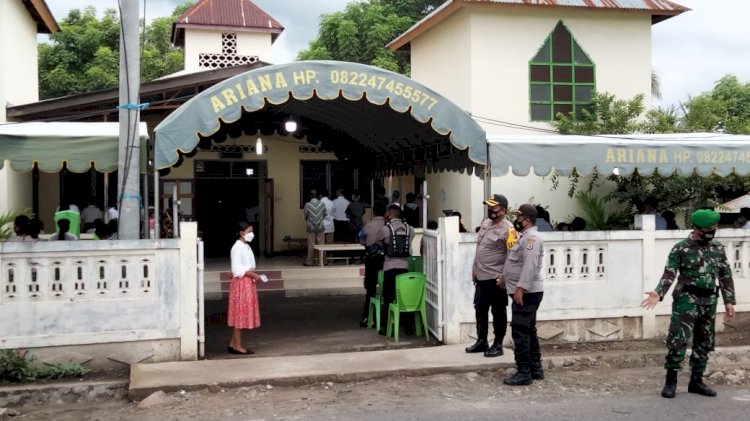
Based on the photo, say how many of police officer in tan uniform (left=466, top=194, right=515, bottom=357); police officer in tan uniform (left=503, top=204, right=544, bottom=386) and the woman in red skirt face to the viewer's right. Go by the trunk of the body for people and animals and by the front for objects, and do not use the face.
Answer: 1

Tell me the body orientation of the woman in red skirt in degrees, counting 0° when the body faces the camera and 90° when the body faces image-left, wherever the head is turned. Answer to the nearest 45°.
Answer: approximately 270°

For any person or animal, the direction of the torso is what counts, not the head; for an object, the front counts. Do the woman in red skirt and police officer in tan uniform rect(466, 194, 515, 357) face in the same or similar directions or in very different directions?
very different directions

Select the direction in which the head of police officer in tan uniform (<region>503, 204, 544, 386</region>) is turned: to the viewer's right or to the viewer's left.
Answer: to the viewer's left

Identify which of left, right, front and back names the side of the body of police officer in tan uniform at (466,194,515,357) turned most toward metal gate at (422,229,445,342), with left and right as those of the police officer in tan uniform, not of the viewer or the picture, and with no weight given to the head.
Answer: right

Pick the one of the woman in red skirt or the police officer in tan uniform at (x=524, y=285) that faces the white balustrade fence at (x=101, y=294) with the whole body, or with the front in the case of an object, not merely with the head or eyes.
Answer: the police officer in tan uniform

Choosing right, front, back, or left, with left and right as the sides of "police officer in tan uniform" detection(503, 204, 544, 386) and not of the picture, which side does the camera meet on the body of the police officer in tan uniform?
left

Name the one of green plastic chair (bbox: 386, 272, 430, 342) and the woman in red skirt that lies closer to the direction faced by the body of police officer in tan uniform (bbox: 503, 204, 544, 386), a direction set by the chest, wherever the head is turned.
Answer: the woman in red skirt

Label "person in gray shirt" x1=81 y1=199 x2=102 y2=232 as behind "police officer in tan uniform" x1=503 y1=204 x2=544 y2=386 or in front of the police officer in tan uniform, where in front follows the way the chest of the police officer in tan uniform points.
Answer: in front

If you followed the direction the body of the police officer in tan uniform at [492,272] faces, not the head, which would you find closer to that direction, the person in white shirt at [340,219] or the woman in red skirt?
the woman in red skirt

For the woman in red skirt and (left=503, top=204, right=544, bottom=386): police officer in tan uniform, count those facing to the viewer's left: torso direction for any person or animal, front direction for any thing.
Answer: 1
